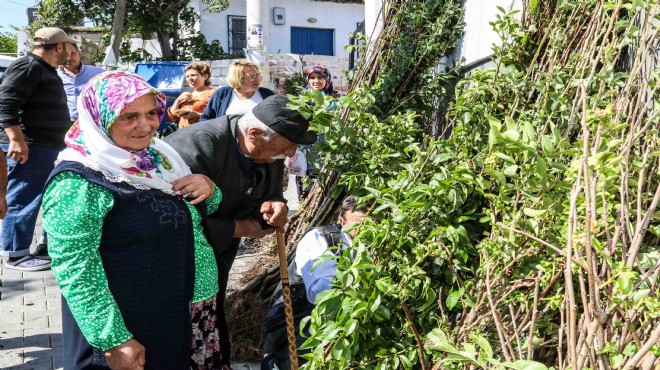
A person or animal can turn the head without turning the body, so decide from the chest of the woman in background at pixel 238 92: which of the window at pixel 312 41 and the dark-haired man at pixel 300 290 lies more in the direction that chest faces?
the dark-haired man

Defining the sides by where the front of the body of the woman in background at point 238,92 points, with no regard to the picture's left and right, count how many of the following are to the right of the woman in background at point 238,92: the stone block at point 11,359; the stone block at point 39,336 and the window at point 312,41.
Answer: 2

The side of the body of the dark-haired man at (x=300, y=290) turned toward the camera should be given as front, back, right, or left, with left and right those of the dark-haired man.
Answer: right

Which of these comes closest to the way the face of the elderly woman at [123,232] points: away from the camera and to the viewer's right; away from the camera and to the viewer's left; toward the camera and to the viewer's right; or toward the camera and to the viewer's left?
toward the camera and to the viewer's right

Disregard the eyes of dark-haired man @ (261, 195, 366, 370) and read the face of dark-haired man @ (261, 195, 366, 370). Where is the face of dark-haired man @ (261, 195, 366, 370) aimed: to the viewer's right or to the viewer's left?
to the viewer's right

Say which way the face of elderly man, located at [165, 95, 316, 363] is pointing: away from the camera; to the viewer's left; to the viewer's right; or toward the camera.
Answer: to the viewer's right

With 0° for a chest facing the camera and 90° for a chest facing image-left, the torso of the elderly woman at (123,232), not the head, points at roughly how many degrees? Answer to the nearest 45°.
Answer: approximately 315°
